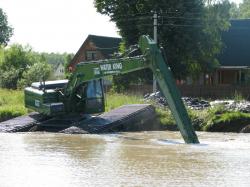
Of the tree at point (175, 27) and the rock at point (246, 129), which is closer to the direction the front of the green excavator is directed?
the rock

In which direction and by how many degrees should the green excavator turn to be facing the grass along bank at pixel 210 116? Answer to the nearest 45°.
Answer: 0° — it already faces it

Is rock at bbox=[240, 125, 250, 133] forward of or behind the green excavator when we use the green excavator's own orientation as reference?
forward

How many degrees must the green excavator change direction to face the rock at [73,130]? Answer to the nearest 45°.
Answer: approximately 90° to its right

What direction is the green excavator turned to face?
to the viewer's right

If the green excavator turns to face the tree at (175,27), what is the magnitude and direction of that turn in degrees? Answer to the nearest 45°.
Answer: approximately 90° to its left
